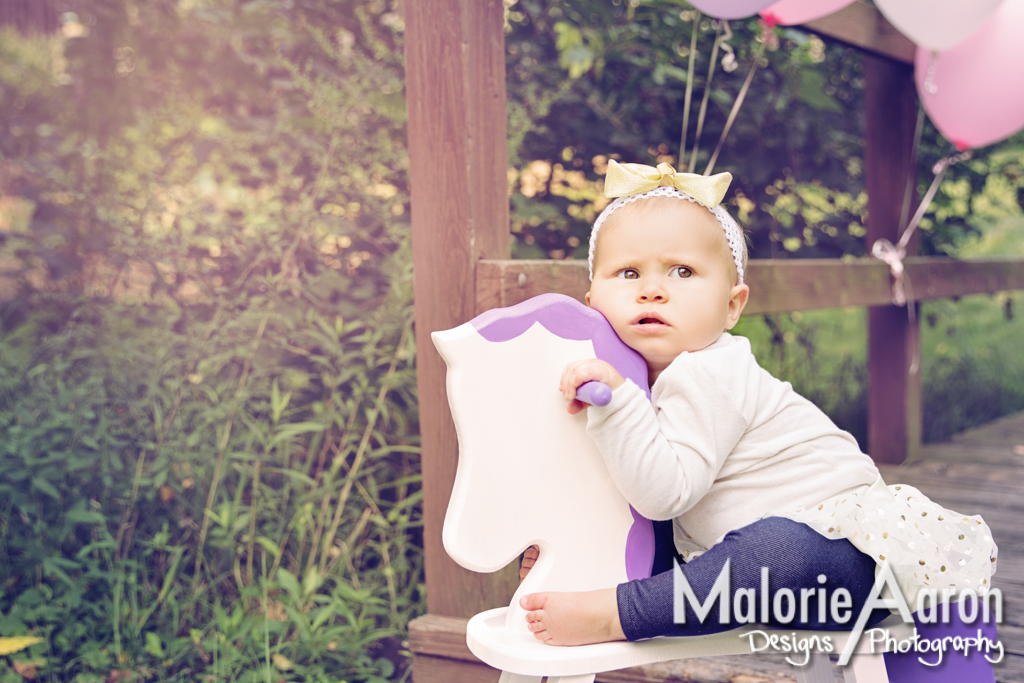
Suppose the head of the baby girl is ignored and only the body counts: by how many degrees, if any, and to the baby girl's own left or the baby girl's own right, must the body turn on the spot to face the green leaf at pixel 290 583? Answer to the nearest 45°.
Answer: approximately 45° to the baby girl's own right

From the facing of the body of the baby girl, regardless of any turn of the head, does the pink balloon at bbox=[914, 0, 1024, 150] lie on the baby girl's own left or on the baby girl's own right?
on the baby girl's own right

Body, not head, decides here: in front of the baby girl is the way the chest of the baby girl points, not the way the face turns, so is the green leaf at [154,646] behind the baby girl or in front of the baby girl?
in front

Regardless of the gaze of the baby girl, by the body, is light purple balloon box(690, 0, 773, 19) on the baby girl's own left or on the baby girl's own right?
on the baby girl's own right

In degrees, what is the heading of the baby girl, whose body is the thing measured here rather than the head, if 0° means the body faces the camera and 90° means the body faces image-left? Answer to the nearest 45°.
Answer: approximately 90°

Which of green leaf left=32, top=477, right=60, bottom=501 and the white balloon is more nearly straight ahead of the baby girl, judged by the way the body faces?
the green leaf

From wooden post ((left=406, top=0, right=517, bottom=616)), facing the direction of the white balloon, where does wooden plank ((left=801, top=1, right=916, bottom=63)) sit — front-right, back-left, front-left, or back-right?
front-left

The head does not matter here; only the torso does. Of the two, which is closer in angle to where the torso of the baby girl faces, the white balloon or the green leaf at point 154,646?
the green leaf

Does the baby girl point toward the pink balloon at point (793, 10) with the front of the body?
no

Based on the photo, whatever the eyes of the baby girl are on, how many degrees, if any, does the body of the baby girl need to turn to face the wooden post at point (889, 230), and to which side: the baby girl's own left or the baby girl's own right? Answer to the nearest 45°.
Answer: approximately 90° to the baby girl's own right
